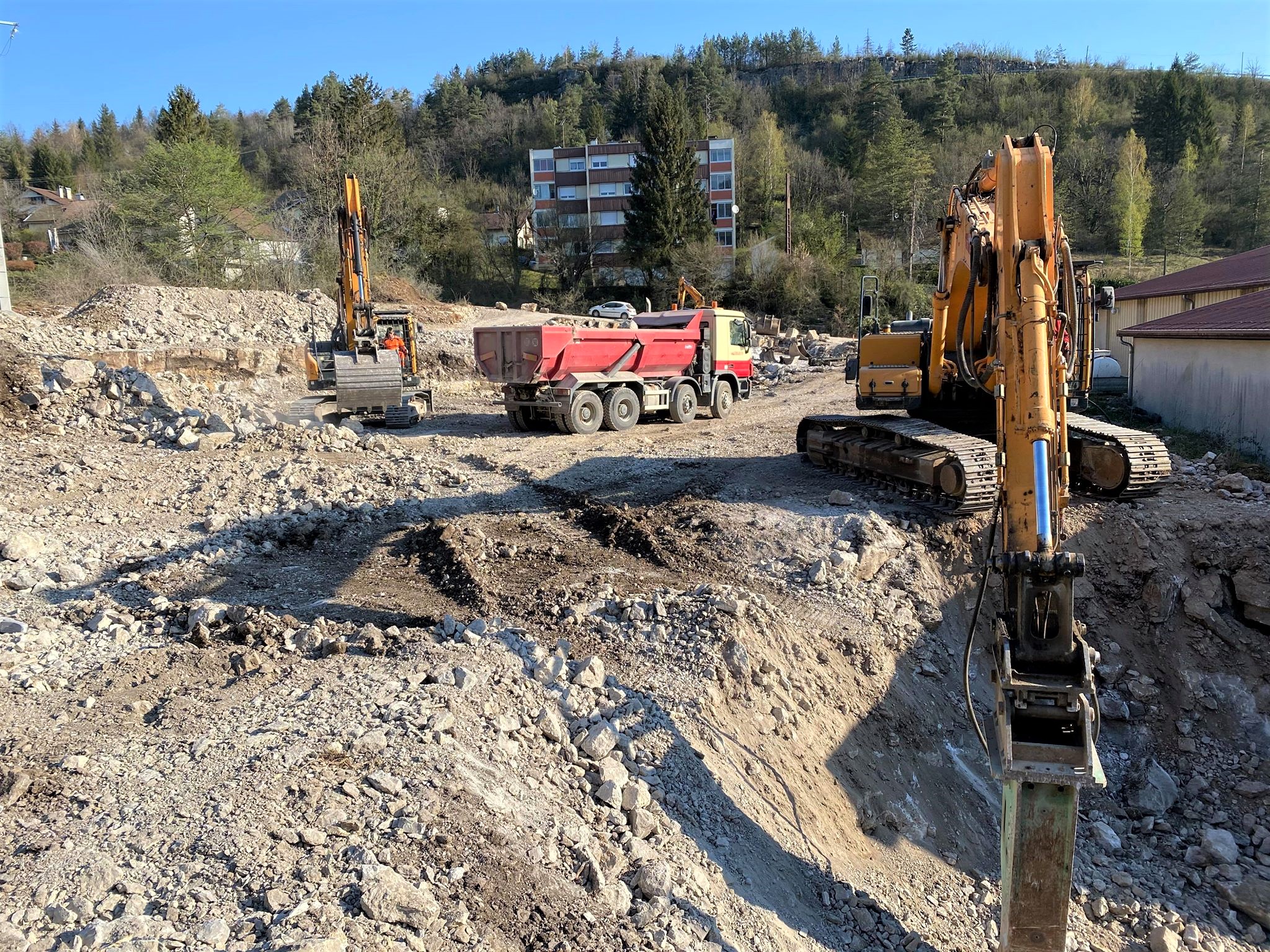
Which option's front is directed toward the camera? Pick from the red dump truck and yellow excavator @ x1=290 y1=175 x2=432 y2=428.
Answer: the yellow excavator

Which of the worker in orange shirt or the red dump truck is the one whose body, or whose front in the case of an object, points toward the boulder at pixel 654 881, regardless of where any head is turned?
the worker in orange shirt

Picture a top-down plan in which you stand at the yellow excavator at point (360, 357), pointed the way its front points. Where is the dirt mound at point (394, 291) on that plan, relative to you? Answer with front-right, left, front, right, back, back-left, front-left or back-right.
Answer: back

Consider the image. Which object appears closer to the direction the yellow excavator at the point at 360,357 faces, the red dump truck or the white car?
the red dump truck

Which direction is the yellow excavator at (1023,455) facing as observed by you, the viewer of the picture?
facing the viewer

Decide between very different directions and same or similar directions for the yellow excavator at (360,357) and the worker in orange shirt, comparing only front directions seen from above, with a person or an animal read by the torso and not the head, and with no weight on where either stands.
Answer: same or similar directions

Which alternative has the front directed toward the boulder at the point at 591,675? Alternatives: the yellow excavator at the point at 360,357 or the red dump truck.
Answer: the yellow excavator

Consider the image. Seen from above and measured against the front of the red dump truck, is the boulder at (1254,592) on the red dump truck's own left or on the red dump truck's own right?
on the red dump truck's own right

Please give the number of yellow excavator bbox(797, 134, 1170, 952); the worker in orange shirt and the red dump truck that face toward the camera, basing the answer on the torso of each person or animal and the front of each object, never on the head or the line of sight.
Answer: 2

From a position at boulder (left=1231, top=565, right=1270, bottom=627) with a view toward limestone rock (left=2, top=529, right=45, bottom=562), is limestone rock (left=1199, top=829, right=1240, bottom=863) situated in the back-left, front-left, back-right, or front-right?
front-left

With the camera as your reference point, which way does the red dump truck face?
facing away from the viewer and to the right of the viewer

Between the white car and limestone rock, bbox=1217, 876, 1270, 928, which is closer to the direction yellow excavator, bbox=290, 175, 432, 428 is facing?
the limestone rock

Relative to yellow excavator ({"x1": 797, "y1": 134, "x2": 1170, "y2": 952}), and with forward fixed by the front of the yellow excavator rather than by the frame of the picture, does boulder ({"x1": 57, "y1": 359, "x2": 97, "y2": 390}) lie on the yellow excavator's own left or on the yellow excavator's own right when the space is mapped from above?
on the yellow excavator's own right

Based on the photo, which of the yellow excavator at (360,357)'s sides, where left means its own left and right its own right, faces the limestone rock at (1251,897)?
front

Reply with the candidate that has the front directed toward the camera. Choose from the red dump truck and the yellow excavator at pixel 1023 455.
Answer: the yellow excavator

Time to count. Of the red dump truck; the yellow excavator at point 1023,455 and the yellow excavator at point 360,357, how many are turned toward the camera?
2

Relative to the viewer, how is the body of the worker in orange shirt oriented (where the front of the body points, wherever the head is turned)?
toward the camera
